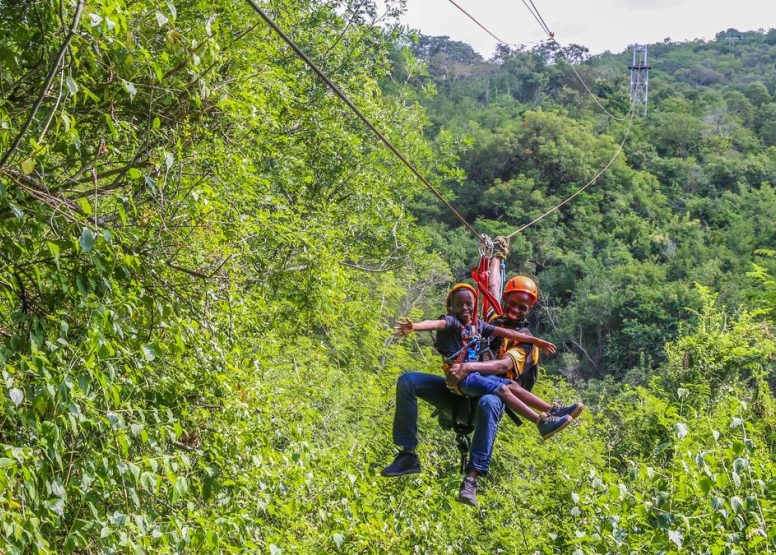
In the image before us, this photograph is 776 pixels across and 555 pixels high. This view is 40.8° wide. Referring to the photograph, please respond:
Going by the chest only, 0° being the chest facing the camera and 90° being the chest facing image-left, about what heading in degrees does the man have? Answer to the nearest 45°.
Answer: approximately 45°

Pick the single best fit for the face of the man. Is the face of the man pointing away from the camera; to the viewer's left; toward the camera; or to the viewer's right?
toward the camera

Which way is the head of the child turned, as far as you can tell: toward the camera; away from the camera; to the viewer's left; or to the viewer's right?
toward the camera
